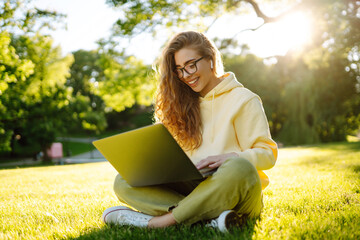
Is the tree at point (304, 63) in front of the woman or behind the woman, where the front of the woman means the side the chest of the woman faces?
behind

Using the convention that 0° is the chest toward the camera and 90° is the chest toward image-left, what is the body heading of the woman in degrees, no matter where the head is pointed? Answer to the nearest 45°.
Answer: approximately 45°

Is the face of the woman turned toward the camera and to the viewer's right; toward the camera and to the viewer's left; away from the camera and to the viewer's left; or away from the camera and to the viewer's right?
toward the camera and to the viewer's left

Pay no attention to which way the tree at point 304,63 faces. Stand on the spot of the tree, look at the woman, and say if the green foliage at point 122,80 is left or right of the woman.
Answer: right

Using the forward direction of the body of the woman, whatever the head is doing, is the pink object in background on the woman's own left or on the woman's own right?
on the woman's own right

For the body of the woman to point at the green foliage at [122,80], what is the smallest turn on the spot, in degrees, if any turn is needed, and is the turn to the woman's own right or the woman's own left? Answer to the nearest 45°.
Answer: approximately 135° to the woman's own right

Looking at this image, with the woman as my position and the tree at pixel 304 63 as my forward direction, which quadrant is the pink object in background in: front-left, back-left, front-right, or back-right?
front-left
